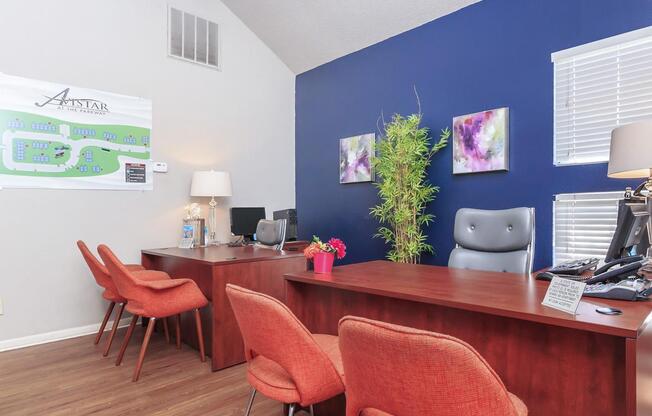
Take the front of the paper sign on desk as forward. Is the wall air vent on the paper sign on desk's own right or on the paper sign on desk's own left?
on the paper sign on desk's own right

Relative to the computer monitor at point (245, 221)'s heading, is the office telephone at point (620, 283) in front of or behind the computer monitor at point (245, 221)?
in front

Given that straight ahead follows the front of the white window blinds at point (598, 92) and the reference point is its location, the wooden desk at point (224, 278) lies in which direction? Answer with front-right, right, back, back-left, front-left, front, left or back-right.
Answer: front

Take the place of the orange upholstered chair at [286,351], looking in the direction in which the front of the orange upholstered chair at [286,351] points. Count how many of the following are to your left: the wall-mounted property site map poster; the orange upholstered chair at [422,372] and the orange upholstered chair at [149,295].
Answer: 2

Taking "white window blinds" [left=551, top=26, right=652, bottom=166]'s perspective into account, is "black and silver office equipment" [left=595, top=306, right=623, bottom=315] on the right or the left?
on its left

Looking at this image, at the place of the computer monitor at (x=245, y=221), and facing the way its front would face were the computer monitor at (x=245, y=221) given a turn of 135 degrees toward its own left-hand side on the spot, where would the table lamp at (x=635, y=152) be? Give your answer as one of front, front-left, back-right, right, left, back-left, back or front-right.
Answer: right

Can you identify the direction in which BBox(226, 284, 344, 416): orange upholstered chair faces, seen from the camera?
facing away from the viewer and to the right of the viewer

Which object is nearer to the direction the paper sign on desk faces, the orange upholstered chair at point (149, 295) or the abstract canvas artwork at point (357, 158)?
the orange upholstered chair

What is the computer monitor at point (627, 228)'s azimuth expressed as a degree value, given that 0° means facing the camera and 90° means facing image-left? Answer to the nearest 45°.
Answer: approximately 135°

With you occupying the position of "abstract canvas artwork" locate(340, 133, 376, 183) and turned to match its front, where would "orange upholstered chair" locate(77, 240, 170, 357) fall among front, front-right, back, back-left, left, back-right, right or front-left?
front

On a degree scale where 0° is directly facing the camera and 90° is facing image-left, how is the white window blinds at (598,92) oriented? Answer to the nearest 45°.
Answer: approximately 45°

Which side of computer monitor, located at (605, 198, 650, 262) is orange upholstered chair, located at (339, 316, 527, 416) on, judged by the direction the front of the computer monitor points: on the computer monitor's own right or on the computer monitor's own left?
on the computer monitor's own left

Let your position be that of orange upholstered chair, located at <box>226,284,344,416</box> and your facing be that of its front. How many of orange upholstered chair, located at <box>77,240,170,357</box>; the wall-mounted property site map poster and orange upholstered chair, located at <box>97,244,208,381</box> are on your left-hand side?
3

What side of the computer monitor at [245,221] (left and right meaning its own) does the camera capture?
front

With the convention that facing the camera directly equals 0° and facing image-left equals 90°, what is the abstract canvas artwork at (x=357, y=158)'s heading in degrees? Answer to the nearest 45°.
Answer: approximately 45°
